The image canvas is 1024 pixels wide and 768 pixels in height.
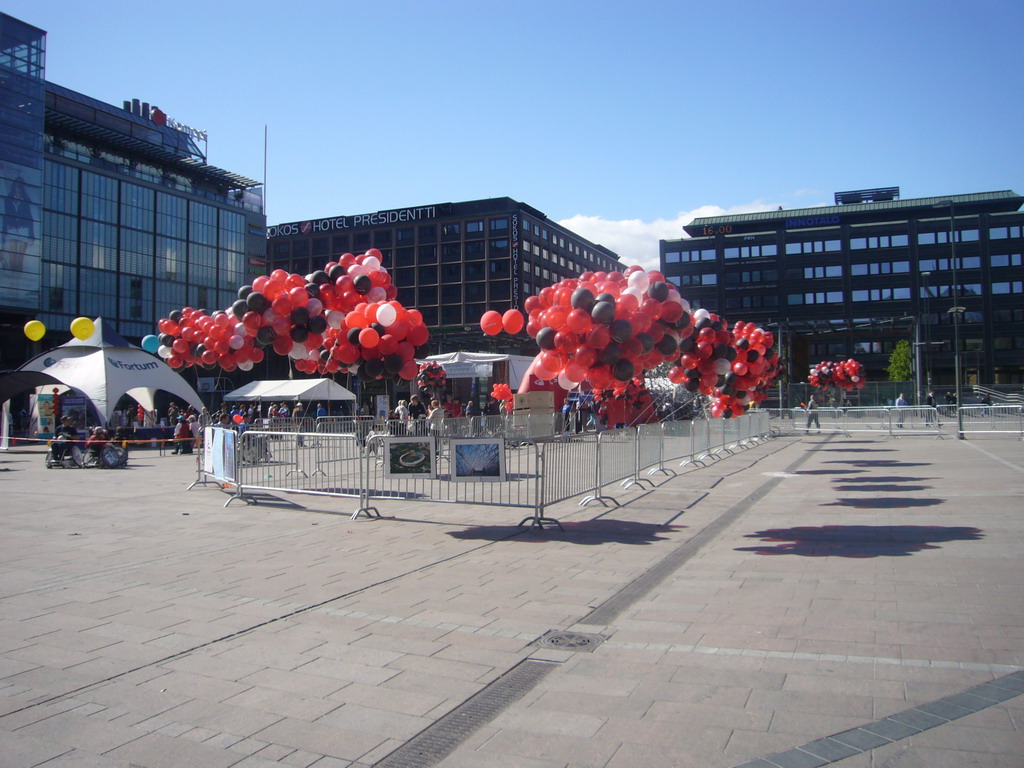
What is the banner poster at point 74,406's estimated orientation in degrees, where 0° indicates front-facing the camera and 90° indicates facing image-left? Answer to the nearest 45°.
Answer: approximately 0°

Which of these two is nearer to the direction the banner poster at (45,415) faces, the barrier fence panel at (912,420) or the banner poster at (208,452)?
the banner poster

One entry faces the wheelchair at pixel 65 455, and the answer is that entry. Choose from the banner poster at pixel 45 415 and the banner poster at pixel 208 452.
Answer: the banner poster at pixel 45 415

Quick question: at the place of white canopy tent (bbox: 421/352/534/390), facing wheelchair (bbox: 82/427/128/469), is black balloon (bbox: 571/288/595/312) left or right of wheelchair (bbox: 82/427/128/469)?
left

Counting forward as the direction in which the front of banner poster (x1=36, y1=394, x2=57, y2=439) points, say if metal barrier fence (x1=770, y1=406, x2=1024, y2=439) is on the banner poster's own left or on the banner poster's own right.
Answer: on the banner poster's own left

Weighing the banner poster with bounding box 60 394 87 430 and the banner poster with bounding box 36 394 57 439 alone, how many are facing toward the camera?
2
